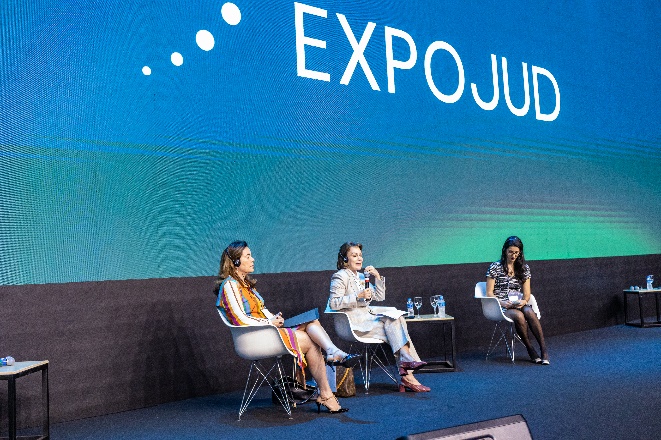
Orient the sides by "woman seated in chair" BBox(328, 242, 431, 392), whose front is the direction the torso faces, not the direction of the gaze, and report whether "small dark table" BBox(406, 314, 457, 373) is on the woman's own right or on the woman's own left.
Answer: on the woman's own left

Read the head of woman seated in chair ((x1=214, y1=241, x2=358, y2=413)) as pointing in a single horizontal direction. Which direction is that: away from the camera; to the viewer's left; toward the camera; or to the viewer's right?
to the viewer's right

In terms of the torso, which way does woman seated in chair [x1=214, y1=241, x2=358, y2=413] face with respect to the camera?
to the viewer's right

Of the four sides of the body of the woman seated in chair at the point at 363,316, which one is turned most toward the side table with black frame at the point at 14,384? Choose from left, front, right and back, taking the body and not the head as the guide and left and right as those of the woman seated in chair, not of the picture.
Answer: right

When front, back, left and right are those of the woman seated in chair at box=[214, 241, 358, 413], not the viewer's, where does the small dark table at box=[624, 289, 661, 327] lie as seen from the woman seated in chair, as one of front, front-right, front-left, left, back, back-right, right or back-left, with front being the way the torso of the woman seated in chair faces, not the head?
front-left

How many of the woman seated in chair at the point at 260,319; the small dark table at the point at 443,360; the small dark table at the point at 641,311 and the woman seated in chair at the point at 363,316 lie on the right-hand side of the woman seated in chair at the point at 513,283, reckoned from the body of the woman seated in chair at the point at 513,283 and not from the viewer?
3

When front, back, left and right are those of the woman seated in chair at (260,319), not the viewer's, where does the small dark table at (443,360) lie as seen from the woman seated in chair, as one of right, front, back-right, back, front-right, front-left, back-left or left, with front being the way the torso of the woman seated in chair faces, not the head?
front-left

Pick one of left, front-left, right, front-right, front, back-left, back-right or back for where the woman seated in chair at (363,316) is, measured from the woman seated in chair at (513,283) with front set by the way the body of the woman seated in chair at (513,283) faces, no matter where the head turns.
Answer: right

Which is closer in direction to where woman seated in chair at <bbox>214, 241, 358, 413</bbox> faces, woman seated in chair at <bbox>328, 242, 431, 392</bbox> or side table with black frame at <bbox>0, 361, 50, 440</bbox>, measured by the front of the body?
the woman seated in chair

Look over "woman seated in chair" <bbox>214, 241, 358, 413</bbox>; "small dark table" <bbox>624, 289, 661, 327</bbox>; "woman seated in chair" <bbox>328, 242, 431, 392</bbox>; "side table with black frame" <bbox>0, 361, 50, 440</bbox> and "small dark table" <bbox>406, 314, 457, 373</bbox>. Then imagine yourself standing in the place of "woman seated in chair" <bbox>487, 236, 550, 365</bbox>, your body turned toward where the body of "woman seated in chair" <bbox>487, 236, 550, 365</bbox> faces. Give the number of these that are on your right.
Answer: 4

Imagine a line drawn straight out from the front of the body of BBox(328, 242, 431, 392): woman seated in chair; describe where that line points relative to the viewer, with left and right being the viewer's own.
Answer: facing the viewer and to the right of the viewer

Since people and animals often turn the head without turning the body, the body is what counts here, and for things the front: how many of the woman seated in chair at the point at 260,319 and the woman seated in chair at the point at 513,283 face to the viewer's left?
0
